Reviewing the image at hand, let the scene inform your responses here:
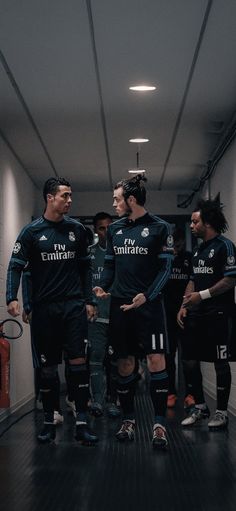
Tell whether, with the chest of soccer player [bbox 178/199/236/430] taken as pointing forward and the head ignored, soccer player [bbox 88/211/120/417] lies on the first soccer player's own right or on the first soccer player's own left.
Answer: on the first soccer player's own right

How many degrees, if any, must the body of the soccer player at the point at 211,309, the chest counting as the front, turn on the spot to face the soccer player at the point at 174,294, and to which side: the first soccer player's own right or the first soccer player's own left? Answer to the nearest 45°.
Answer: approximately 135° to the first soccer player's own right

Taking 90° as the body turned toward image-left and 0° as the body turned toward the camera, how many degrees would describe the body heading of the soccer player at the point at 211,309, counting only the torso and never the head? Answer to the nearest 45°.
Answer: approximately 45°

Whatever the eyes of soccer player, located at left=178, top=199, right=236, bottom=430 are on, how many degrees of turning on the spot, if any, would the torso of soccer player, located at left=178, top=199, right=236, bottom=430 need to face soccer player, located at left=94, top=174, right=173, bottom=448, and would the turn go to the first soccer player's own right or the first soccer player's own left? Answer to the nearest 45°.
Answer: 0° — they already face them

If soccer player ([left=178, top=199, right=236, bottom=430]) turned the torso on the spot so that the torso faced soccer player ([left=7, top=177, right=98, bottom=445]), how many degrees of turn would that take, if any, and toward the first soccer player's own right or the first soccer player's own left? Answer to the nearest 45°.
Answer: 0° — they already face them
